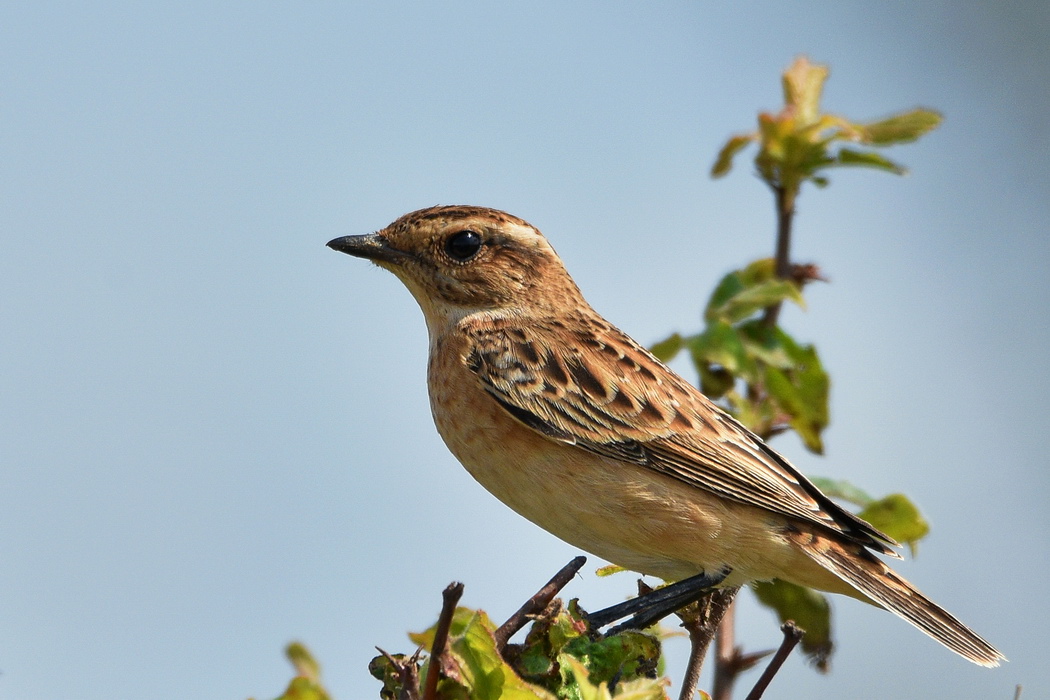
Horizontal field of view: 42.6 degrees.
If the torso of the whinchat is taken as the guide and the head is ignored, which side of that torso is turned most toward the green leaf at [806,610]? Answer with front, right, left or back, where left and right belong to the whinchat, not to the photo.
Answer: back

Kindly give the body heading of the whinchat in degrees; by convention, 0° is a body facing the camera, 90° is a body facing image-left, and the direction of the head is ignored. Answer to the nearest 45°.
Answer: approximately 90°

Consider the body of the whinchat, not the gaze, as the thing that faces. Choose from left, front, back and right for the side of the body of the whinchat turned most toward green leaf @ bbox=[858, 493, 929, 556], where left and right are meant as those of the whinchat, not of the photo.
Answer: back
